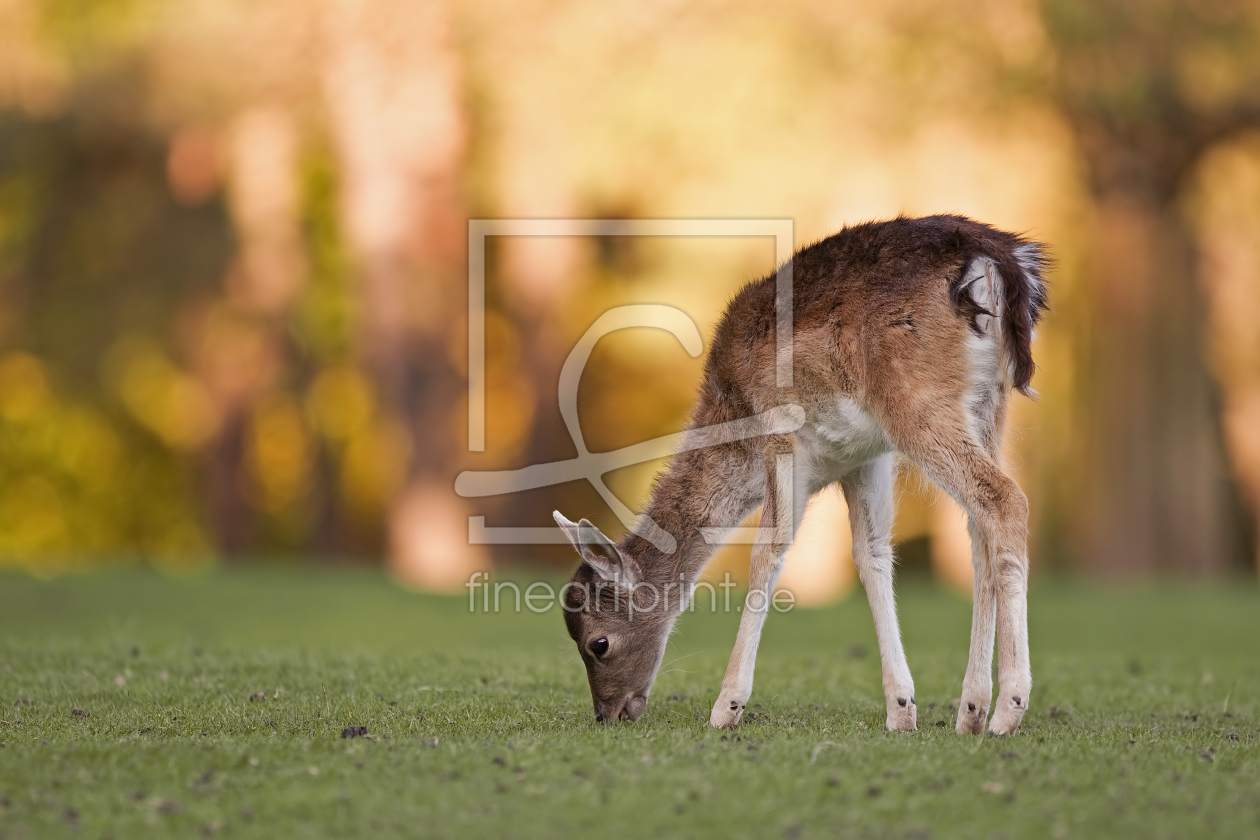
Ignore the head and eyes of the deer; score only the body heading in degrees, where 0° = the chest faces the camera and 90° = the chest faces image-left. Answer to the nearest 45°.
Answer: approximately 135°

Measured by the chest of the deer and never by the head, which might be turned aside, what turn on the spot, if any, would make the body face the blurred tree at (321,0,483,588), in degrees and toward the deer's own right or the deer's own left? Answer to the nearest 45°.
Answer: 0° — it already faces it

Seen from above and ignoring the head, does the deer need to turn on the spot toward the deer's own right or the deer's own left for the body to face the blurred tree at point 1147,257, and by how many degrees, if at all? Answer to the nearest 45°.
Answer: approximately 45° to the deer's own right
